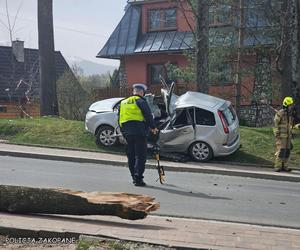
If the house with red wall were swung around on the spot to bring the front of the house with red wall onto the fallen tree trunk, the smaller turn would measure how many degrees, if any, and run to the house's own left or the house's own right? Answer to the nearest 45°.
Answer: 0° — it already faces it

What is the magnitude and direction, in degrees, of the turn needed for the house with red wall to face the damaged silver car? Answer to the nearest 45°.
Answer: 0° — it already faces it

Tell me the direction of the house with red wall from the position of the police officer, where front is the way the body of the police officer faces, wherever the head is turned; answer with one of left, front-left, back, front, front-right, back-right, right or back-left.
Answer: front-left

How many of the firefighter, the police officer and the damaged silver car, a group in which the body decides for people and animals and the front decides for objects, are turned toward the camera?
0

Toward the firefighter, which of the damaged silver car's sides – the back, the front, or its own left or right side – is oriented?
back

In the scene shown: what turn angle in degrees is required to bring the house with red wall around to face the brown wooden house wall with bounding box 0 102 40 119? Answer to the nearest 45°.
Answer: approximately 90° to its right

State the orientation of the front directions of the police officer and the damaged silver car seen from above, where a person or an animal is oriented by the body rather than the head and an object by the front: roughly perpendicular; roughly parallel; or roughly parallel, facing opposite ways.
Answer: roughly perpendicular

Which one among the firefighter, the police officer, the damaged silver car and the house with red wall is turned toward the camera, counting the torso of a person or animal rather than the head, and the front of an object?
the house with red wall

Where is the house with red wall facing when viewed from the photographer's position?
facing the viewer

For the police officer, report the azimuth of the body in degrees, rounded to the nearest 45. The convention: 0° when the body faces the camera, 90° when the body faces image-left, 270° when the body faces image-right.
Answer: approximately 225°

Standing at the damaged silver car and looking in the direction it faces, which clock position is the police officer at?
The police officer is roughly at 8 o'clock from the damaged silver car.
